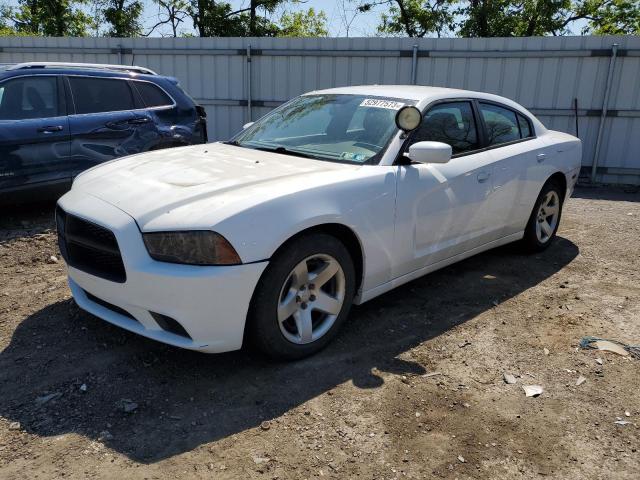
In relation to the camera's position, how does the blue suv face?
facing to the left of the viewer

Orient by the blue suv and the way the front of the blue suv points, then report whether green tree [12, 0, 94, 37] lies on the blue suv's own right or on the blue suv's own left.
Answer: on the blue suv's own right

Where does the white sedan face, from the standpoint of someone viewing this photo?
facing the viewer and to the left of the viewer

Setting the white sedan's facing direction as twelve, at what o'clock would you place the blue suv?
The blue suv is roughly at 3 o'clock from the white sedan.

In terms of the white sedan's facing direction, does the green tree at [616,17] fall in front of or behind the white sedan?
behind

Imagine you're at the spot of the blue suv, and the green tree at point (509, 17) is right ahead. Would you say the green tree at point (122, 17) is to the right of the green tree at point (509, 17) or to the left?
left

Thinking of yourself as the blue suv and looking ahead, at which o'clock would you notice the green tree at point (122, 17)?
The green tree is roughly at 3 o'clock from the blue suv.

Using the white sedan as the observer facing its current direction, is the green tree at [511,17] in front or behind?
behind

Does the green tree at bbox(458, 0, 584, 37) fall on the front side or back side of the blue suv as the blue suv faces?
on the back side

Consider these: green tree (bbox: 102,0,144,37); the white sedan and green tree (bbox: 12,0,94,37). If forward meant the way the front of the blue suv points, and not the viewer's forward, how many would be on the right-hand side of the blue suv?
2

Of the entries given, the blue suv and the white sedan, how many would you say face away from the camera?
0

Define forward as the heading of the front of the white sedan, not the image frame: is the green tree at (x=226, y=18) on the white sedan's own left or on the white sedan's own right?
on the white sedan's own right
